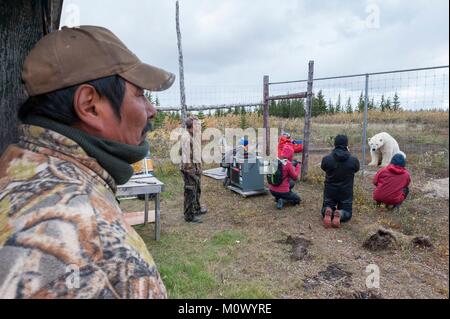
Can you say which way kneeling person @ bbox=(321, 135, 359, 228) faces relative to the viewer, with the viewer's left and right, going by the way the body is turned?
facing away from the viewer

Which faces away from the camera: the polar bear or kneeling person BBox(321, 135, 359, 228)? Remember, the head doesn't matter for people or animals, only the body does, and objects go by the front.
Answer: the kneeling person

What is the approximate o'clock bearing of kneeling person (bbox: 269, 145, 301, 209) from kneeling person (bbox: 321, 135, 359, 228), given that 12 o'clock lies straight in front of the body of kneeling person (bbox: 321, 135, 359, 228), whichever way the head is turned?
kneeling person (bbox: 269, 145, 301, 209) is roughly at 10 o'clock from kneeling person (bbox: 321, 135, 359, 228).

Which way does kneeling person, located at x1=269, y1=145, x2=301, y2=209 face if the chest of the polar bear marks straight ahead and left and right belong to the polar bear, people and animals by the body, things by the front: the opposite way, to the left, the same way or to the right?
the opposite way

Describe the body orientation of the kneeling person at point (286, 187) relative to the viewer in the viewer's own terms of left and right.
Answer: facing away from the viewer and to the right of the viewer

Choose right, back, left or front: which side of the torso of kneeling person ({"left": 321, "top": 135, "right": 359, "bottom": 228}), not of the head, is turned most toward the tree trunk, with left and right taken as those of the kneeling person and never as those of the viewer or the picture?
back

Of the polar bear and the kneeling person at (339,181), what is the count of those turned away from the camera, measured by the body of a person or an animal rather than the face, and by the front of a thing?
1

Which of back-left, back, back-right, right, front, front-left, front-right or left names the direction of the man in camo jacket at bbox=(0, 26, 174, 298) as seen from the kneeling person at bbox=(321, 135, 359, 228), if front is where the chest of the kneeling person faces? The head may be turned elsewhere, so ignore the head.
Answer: back

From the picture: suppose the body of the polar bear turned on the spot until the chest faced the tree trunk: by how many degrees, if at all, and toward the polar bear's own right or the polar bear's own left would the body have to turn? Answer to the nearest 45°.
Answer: approximately 45° to the polar bear's own left

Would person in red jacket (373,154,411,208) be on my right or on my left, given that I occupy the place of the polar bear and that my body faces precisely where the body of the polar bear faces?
on my left

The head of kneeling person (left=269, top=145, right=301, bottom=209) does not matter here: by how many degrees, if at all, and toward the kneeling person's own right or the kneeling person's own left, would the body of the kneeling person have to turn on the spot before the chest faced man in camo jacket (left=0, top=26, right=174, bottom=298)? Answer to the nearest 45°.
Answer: approximately 135° to the kneeling person's own right

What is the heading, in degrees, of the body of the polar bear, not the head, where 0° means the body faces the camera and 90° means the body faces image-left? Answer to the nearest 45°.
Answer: approximately 45°
